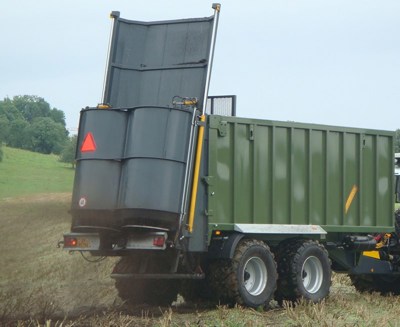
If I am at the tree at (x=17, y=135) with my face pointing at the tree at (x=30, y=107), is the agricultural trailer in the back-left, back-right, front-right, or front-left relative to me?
back-right

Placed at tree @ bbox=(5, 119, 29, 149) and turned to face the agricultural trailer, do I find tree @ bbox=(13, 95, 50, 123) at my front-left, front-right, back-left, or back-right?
back-left

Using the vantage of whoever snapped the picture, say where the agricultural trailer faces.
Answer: facing away from the viewer and to the right of the viewer

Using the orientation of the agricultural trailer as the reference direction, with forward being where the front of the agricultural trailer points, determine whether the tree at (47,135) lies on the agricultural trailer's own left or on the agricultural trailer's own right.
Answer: on the agricultural trailer's own left
